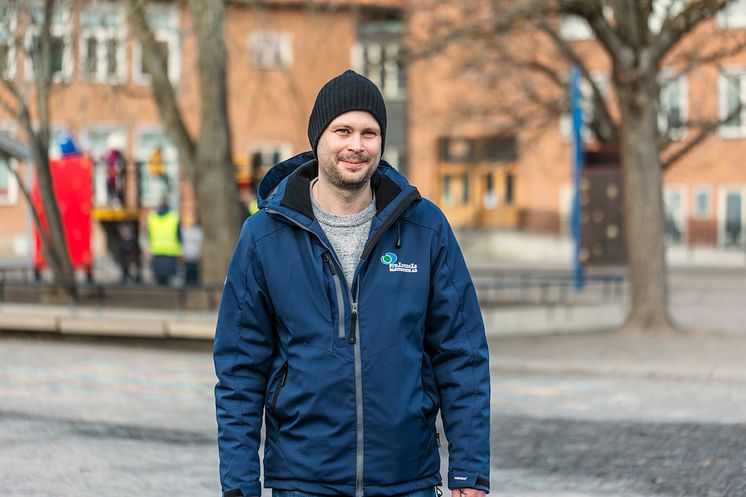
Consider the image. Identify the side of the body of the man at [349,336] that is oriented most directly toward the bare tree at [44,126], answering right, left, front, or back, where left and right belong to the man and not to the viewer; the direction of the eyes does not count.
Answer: back

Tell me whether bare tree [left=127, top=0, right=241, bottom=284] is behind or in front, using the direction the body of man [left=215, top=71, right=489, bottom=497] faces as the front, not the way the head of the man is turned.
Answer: behind

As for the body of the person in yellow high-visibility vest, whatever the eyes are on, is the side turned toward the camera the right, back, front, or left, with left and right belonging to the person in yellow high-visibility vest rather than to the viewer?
back

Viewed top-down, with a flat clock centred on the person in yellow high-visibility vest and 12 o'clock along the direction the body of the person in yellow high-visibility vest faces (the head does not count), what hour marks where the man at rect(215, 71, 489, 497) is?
The man is roughly at 6 o'clock from the person in yellow high-visibility vest.

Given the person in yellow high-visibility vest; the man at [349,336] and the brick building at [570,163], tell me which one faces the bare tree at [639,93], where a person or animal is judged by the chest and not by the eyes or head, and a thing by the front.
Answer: the brick building

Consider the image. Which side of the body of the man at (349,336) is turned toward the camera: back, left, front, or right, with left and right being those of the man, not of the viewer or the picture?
front

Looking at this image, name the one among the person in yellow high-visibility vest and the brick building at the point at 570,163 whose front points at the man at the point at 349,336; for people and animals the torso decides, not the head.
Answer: the brick building
